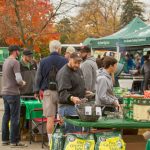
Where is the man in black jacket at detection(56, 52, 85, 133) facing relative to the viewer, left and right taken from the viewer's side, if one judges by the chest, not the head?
facing the viewer and to the right of the viewer

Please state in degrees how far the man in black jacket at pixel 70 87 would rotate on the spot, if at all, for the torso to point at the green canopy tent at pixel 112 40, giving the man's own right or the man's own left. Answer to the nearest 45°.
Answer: approximately 135° to the man's own left

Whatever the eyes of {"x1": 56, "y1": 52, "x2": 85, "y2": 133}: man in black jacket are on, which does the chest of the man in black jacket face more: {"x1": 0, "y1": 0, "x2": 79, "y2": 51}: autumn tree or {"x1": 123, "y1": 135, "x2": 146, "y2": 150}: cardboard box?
the cardboard box

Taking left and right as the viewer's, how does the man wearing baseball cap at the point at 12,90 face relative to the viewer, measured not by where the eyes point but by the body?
facing away from the viewer and to the right of the viewer

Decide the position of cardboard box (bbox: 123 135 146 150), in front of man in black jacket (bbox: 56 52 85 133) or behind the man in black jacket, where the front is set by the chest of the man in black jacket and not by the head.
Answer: in front

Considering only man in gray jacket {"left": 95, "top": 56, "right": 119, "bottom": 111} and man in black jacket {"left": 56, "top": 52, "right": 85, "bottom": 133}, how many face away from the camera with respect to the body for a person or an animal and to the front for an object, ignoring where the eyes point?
0

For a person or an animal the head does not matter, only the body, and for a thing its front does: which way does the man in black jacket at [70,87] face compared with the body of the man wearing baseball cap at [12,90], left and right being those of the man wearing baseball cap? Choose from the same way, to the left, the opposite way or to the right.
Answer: to the right
